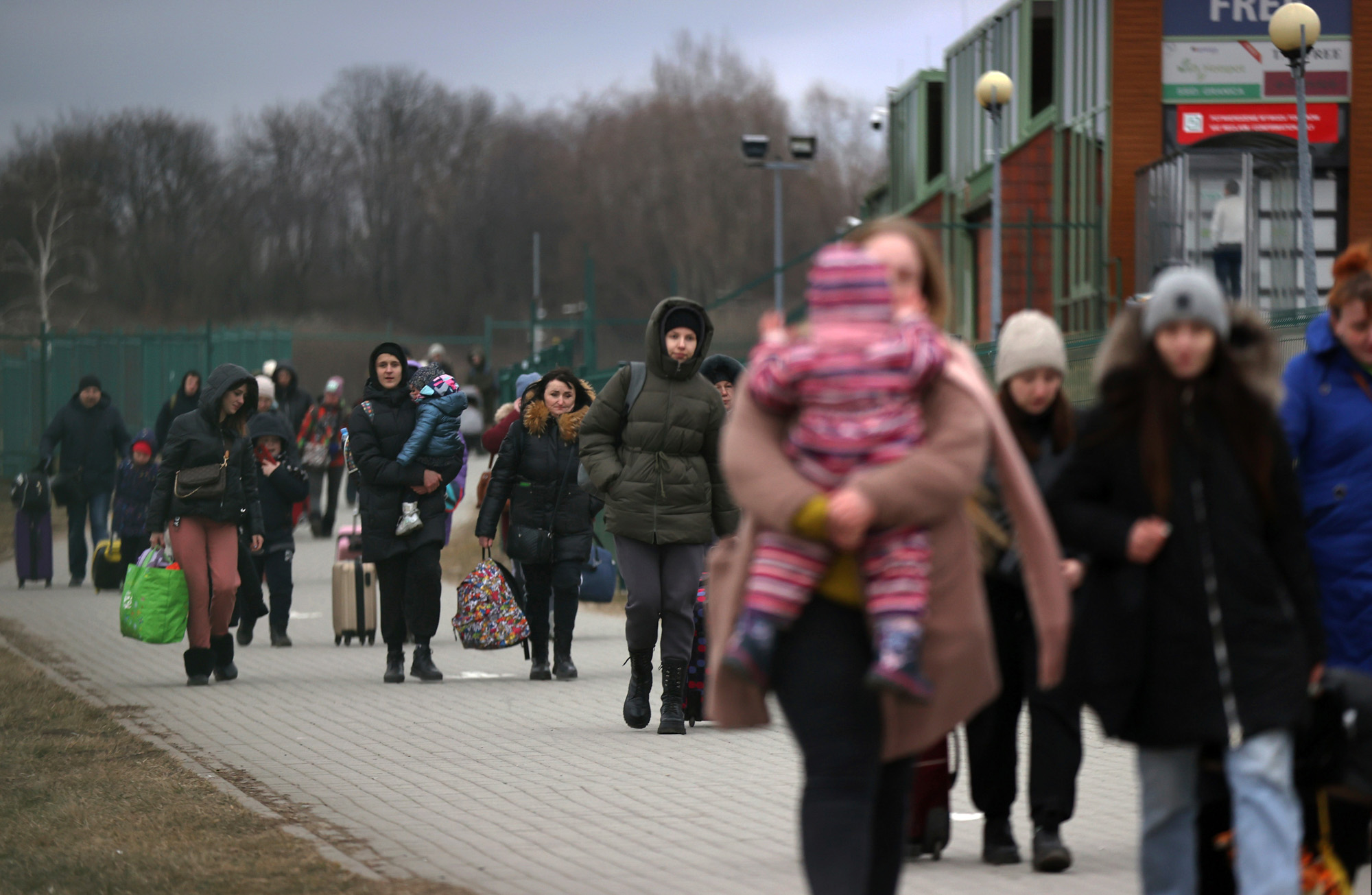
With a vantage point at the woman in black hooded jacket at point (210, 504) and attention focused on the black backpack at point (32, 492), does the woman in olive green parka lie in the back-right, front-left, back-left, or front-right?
back-right

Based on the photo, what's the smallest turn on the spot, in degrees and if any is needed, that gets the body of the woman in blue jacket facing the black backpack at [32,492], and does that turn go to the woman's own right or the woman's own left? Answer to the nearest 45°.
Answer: approximately 135° to the woman's own right

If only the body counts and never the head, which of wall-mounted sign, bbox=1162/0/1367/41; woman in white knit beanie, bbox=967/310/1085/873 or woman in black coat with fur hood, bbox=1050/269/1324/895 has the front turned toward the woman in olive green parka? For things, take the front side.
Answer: the wall-mounted sign

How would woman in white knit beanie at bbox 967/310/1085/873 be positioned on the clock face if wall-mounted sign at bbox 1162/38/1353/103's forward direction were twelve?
The woman in white knit beanie is roughly at 12 o'clock from the wall-mounted sign.

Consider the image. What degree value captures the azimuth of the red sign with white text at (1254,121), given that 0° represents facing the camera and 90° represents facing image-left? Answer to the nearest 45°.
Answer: approximately 0°

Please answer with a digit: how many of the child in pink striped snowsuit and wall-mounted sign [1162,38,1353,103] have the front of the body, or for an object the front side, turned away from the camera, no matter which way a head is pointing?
1

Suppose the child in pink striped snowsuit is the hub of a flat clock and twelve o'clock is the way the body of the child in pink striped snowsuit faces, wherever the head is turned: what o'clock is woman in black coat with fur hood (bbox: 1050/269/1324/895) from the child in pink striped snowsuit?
The woman in black coat with fur hood is roughly at 2 o'clock from the child in pink striped snowsuit.

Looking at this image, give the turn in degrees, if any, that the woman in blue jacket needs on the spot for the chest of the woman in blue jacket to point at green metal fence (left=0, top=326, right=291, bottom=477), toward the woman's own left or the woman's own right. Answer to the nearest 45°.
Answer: approximately 135° to the woman's own right

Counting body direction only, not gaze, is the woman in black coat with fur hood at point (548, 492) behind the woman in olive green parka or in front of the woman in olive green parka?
behind

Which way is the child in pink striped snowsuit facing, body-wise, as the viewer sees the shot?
away from the camera
